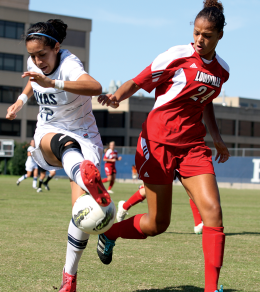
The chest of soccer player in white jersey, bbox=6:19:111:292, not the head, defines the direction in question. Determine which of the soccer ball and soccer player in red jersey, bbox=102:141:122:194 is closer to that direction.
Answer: the soccer ball

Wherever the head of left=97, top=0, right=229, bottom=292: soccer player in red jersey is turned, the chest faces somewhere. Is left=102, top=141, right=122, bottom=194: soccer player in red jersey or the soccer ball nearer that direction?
the soccer ball

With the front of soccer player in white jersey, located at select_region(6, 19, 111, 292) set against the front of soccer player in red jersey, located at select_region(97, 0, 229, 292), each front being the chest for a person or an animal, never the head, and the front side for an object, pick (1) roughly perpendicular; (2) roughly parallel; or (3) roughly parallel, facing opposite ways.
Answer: roughly perpendicular

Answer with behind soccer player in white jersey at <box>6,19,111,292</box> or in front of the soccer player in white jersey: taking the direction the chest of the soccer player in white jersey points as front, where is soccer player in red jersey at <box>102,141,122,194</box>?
behind

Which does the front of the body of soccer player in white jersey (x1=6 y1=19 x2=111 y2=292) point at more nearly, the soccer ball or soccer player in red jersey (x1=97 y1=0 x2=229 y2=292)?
the soccer ball

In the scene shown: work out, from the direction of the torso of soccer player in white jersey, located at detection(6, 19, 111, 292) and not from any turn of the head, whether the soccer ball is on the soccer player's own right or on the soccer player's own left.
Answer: on the soccer player's own left

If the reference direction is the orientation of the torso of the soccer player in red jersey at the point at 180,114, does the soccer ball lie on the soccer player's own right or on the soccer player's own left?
on the soccer player's own right
